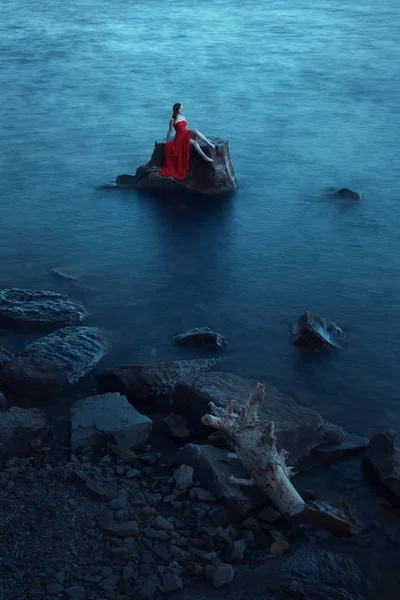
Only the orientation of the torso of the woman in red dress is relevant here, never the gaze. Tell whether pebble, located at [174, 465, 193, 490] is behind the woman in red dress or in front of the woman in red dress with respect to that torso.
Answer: in front

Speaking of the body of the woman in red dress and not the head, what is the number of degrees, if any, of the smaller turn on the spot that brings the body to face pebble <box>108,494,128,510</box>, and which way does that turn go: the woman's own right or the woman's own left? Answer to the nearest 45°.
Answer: approximately 45° to the woman's own right

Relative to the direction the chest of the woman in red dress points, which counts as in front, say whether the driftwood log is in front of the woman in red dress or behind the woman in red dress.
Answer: in front

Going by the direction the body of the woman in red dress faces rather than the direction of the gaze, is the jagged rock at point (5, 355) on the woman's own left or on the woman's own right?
on the woman's own right

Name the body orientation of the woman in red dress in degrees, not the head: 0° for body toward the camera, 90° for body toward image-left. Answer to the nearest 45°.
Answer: approximately 315°

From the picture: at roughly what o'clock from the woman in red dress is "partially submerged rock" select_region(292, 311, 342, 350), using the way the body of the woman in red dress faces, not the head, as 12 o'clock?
The partially submerged rock is roughly at 1 o'clock from the woman in red dress.

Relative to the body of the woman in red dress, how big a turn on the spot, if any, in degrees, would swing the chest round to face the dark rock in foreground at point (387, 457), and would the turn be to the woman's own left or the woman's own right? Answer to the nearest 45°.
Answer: approximately 45° to the woman's own right

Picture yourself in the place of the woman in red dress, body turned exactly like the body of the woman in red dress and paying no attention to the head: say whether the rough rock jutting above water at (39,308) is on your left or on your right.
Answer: on your right

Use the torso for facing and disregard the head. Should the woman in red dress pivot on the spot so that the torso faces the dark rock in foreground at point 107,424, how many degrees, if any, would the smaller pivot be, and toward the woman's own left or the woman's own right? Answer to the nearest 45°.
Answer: approximately 45° to the woman's own right
